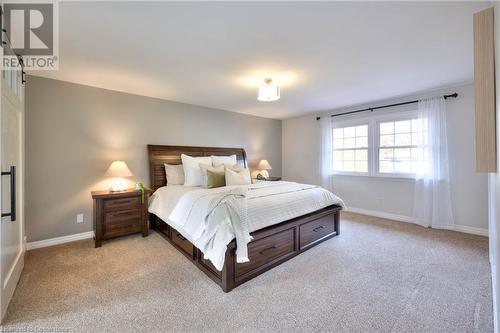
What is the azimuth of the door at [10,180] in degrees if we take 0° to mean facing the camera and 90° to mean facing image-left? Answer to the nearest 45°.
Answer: approximately 270°

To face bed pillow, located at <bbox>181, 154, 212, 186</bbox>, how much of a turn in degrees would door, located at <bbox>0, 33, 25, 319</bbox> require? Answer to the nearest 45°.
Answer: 0° — it already faces it

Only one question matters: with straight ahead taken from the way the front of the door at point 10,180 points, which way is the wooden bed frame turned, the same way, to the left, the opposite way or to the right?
to the right

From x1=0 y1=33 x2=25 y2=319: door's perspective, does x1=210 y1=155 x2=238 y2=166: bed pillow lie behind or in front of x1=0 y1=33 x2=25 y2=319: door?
in front

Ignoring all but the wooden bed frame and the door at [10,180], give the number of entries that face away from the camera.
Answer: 0

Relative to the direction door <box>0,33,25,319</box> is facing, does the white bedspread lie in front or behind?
in front

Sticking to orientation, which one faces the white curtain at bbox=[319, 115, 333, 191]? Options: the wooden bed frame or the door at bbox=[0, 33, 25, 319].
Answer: the door

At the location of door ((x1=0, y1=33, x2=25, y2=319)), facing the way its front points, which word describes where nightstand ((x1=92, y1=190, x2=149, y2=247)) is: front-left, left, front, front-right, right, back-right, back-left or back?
front-left

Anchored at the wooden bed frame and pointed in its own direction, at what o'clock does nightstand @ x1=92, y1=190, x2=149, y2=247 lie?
The nightstand is roughly at 5 o'clock from the wooden bed frame.

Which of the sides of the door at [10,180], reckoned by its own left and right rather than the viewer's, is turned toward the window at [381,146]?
front

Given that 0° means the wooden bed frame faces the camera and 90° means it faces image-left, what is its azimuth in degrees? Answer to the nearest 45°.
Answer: approximately 315°
